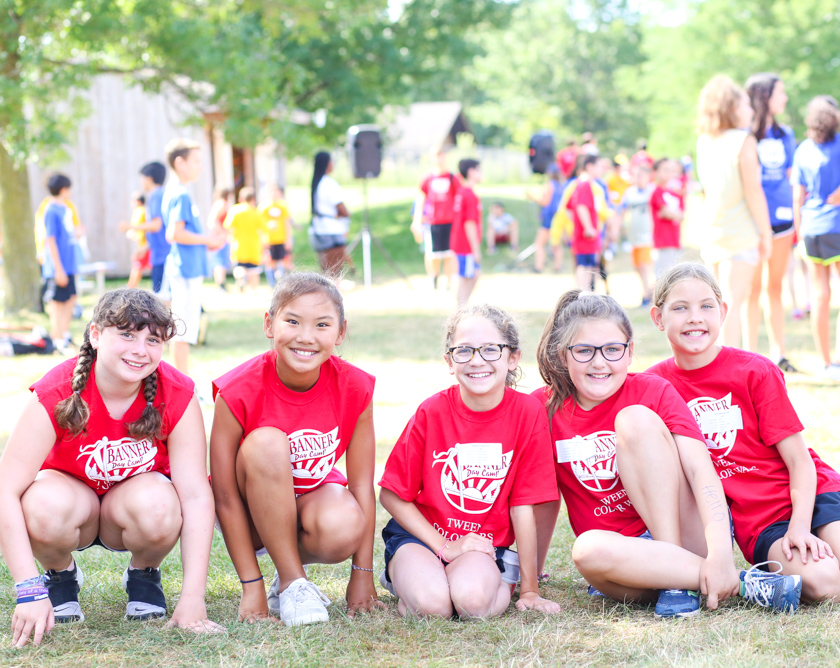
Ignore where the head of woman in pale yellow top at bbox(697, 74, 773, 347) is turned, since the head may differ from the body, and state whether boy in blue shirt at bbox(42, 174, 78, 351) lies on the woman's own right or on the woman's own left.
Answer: on the woman's own left

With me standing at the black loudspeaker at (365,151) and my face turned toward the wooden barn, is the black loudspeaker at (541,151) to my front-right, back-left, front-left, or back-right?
back-right

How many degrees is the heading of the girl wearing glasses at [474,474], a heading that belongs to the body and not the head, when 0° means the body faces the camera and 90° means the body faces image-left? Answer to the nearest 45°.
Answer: approximately 0°

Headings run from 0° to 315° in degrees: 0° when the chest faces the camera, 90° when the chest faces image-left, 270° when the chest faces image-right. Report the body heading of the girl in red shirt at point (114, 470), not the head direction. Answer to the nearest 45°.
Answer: approximately 0°
